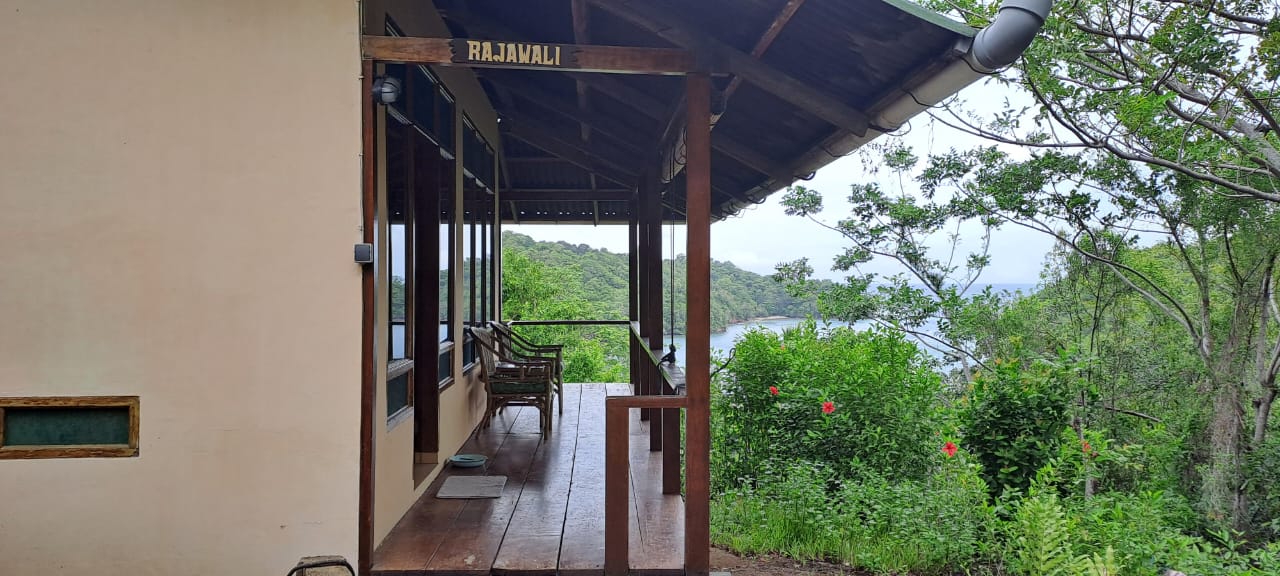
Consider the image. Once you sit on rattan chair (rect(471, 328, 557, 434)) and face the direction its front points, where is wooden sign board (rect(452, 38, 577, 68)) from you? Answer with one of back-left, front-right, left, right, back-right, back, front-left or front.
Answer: right

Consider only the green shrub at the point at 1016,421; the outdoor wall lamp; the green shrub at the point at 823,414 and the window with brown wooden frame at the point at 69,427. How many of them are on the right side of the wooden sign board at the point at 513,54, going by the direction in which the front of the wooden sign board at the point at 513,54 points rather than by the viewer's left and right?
2

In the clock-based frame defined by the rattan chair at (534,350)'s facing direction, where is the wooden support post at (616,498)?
The wooden support post is roughly at 3 o'clock from the rattan chair.

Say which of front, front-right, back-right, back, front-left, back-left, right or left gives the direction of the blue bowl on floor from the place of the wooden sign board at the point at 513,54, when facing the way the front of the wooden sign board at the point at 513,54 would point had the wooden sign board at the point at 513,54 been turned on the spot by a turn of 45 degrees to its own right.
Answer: back-right

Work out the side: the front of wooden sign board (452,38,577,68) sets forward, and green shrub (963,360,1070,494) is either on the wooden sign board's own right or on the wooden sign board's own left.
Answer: on the wooden sign board's own left

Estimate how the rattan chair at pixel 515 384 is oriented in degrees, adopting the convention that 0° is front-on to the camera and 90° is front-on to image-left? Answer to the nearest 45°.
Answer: approximately 270°

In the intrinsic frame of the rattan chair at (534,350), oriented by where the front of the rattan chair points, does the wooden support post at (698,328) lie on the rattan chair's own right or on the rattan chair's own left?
on the rattan chair's own right

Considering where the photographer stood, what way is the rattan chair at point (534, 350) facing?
facing to the right of the viewer

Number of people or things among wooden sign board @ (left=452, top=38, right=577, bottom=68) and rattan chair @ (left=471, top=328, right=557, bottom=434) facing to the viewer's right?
1

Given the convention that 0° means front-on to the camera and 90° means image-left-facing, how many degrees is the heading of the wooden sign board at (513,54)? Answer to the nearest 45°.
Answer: approximately 0°

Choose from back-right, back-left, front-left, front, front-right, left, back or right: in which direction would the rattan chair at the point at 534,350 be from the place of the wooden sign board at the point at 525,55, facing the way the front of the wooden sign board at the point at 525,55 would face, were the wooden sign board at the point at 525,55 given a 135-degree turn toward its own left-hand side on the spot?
front-left

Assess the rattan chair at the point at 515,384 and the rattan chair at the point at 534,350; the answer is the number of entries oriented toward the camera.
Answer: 0

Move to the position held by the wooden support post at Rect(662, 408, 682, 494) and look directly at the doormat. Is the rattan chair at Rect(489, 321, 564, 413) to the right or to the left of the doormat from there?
right
